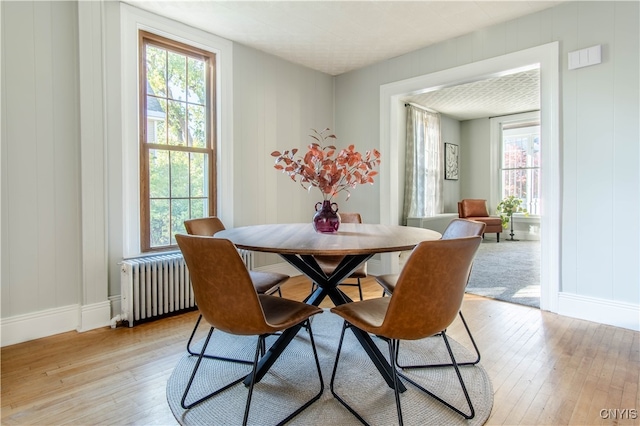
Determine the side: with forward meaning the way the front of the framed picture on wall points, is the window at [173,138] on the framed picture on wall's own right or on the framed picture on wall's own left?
on the framed picture on wall's own right

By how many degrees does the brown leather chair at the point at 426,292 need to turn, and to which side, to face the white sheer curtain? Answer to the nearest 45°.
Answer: approximately 45° to its right

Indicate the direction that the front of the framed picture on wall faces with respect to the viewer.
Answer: facing the viewer and to the right of the viewer

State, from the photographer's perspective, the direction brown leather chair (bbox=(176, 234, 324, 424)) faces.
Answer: facing away from the viewer and to the right of the viewer

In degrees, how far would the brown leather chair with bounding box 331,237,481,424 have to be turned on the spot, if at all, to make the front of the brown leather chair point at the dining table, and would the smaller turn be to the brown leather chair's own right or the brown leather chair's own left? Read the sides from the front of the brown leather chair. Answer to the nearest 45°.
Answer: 0° — it already faces it

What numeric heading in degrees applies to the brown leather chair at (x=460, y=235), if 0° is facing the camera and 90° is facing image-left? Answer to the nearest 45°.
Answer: approximately 90°

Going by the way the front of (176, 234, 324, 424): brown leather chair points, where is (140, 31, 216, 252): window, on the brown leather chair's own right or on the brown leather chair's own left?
on the brown leather chair's own left

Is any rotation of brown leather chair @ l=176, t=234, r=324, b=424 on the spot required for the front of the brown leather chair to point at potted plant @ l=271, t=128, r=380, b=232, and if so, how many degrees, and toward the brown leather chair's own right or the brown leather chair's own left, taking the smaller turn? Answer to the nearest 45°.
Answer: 0° — it already faces it

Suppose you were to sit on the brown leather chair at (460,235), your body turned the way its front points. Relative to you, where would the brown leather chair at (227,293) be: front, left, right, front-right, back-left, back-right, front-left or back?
front-left

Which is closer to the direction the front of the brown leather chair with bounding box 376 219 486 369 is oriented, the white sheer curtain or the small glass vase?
the small glass vase

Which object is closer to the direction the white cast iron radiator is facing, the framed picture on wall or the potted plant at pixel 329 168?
the potted plant

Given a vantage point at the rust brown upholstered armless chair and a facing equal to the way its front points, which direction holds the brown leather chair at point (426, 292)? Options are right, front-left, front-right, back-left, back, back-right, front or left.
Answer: front-right

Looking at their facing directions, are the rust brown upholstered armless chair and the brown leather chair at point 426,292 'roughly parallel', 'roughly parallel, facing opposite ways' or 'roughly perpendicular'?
roughly parallel, facing opposite ways

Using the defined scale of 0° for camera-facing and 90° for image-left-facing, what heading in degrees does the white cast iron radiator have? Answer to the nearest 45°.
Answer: approximately 315°

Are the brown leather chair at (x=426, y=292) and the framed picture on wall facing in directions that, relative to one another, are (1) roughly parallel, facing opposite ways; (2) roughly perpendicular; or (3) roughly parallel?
roughly parallel, facing opposite ways

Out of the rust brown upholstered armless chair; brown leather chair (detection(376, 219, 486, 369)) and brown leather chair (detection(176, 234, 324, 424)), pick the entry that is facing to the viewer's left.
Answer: brown leather chair (detection(376, 219, 486, 369))
